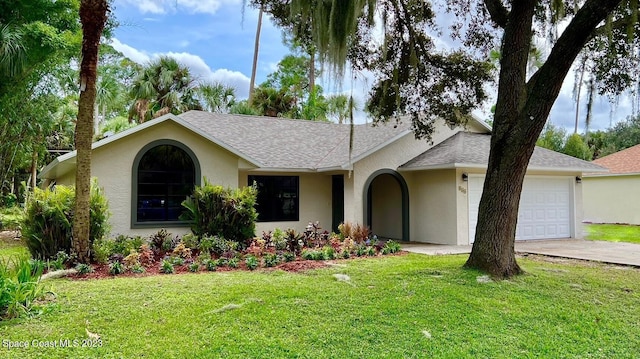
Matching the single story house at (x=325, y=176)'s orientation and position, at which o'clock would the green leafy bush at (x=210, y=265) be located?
The green leafy bush is roughly at 1 o'clock from the single story house.

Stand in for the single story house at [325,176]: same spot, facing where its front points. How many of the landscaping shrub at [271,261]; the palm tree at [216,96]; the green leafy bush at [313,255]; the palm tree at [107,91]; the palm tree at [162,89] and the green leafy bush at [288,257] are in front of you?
3

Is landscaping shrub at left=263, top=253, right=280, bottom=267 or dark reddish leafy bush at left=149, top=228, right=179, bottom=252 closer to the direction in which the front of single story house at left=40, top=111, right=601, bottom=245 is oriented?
the landscaping shrub

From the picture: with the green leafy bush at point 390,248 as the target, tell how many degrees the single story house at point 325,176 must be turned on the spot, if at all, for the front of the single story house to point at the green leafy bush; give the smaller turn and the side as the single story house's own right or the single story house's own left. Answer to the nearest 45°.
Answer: approximately 45° to the single story house's own left

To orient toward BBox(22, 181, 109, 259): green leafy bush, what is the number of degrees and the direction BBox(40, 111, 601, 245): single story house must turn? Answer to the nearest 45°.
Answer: approximately 45° to its right

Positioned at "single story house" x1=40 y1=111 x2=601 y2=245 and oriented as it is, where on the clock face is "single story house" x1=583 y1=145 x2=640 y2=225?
"single story house" x1=583 y1=145 x2=640 y2=225 is roughly at 8 o'clock from "single story house" x1=40 y1=111 x2=601 y2=245.

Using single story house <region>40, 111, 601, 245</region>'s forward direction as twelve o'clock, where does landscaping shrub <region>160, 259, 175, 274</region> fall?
The landscaping shrub is roughly at 1 o'clock from the single story house.

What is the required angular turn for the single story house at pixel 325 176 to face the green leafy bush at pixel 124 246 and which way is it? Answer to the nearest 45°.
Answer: approximately 45° to its right

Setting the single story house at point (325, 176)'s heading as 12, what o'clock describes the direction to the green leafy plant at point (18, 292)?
The green leafy plant is roughly at 1 o'clock from the single story house.

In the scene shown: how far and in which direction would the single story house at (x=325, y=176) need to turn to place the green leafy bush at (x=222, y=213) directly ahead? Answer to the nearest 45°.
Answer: approximately 45° to its right

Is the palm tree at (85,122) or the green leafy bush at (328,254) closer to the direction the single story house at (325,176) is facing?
the green leafy bush

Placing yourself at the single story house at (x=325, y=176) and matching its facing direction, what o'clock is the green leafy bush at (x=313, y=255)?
The green leafy bush is roughly at 12 o'clock from the single story house.

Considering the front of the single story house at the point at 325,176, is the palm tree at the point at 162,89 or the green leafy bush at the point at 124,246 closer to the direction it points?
the green leafy bush

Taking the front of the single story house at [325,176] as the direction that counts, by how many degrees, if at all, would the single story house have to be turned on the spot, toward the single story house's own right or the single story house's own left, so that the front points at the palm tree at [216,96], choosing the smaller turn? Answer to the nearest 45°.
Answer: approximately 135° to the single story house's own right

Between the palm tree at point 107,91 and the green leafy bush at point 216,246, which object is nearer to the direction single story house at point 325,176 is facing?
the green leafy bush

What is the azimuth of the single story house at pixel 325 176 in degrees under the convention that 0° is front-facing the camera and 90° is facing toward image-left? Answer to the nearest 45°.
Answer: approximately 0°

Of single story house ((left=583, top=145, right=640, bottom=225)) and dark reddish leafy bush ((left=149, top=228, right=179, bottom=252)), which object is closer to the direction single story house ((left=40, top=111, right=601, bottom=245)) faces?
the dark reddish leafy bush
